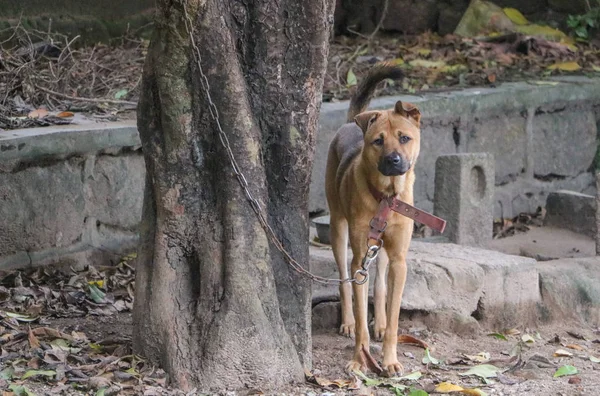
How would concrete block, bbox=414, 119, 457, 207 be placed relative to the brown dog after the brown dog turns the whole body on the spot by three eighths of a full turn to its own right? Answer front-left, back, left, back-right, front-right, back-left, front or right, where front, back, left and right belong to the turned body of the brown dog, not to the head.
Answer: front-right

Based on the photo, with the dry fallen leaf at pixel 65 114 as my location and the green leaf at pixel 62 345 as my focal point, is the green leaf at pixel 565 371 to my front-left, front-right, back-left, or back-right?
front-left

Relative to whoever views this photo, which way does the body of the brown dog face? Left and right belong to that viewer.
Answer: facing the viewer

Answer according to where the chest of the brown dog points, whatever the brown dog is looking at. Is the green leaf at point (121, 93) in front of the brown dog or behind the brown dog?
behind

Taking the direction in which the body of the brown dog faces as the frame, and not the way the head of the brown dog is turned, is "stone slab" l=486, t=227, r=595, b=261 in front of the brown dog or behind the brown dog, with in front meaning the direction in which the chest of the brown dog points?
behind

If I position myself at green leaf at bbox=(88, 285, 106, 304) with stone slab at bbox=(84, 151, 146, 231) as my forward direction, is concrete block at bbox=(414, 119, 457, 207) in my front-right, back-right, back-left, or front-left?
front-right

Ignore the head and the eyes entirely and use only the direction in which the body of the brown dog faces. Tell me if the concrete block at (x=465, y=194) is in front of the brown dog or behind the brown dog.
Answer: behind

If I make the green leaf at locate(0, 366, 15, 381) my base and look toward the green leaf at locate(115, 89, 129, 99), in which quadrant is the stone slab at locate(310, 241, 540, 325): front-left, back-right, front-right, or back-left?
front-right

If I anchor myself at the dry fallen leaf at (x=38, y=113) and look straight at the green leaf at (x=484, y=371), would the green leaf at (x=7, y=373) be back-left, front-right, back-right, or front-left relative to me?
front-right

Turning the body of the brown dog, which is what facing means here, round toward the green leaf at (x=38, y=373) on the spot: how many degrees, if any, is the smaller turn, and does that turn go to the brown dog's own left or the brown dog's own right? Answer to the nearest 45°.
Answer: approximately 45° to the brown dog's own right

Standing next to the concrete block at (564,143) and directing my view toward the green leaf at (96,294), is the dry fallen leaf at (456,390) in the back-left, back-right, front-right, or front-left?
front-left

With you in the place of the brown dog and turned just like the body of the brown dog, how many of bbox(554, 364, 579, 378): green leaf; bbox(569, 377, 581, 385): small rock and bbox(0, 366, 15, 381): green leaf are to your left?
2

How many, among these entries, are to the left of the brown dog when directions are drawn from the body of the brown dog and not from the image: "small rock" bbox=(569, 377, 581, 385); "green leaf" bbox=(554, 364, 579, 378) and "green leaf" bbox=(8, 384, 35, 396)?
2

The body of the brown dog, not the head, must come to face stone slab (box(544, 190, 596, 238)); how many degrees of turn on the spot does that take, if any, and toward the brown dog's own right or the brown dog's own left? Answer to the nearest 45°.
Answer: approximately 135° to the brown dog's own left
